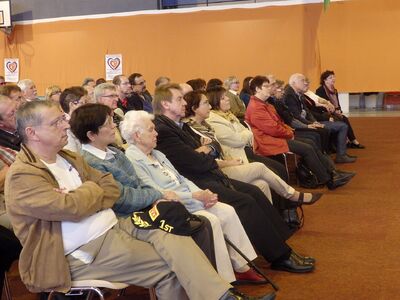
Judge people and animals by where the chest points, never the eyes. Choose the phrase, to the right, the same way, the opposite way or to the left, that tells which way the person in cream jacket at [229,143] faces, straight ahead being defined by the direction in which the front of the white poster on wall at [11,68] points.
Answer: to the left

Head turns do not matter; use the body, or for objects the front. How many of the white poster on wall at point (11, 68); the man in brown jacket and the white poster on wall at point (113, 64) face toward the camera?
2

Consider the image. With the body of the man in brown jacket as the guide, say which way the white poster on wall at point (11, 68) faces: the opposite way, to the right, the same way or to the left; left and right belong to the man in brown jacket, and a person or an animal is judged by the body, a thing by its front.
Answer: to the right

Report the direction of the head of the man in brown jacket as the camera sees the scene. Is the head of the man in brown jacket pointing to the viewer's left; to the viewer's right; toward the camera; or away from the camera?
to the viewer's right

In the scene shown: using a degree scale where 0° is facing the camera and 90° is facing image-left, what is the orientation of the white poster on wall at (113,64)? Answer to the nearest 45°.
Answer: approximately 0°

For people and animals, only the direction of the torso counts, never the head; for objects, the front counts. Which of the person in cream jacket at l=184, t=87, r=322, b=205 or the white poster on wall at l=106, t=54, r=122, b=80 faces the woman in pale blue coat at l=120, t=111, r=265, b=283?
the white poster on wall

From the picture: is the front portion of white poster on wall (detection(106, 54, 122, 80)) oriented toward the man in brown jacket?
yes

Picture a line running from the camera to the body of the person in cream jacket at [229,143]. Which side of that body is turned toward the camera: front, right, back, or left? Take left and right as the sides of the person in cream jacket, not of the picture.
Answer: right

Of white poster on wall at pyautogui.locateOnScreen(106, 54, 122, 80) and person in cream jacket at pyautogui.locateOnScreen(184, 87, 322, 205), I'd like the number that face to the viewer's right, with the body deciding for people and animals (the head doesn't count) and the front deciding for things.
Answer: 1

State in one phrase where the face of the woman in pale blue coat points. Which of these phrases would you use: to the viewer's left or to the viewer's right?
to the viewer's right

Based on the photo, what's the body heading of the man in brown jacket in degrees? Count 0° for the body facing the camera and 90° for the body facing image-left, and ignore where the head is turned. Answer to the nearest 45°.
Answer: approximately 270°
